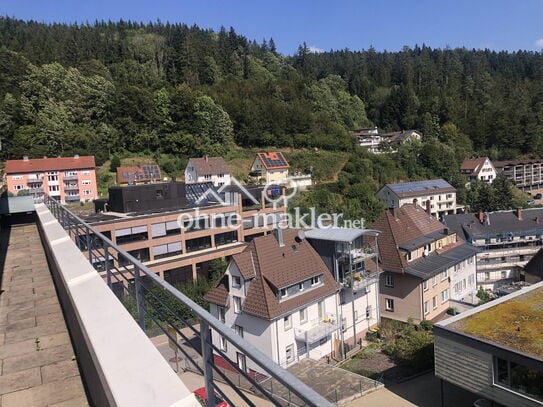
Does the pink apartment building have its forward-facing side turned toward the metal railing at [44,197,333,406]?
yes

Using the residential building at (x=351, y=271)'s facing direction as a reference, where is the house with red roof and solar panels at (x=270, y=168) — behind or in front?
behind

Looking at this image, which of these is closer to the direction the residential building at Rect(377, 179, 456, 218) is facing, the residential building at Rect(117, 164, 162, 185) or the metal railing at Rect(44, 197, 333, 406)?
the metal railing

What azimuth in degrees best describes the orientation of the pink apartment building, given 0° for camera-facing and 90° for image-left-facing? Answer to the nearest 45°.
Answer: approximately 0°

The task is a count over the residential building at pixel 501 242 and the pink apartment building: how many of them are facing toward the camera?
2

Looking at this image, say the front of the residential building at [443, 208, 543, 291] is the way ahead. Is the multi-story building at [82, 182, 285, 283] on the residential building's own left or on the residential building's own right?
on the residential building's own right

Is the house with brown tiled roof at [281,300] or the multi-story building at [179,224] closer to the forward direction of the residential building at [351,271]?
the house with brown tiled roof

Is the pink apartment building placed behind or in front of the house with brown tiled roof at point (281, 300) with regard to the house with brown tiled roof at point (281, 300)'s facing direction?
behind

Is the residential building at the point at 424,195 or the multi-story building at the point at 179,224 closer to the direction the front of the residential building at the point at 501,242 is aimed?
the multi-story building
